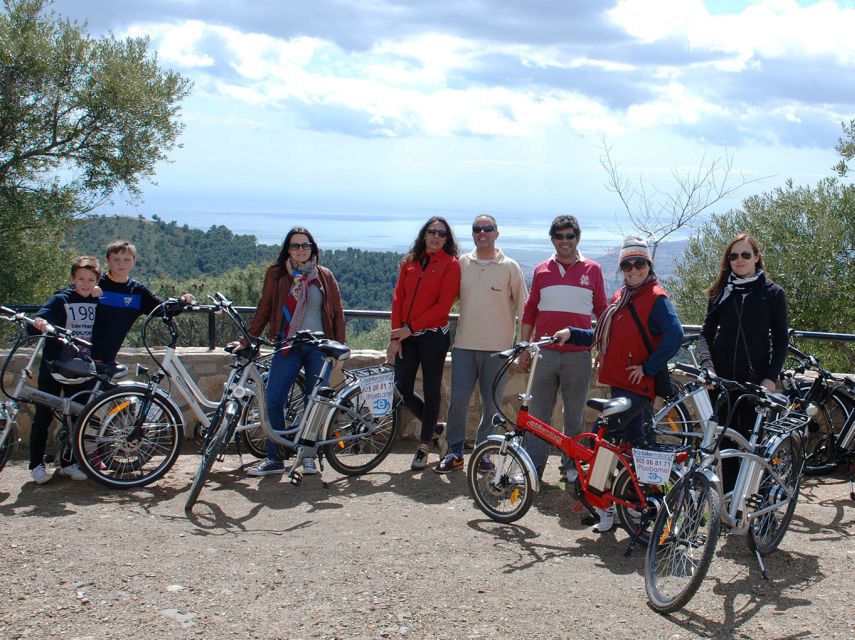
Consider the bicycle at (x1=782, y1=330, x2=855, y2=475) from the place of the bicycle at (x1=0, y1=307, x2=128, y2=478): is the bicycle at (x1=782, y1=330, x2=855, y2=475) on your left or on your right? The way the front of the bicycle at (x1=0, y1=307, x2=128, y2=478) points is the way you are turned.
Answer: on your left

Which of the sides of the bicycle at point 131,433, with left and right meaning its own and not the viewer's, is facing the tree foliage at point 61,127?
right

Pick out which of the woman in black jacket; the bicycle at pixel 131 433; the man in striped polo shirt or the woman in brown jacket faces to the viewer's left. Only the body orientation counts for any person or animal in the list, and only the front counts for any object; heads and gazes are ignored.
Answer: the bicycle

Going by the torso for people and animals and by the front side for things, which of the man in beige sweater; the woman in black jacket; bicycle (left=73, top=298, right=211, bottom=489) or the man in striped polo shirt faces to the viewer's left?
the bicycle

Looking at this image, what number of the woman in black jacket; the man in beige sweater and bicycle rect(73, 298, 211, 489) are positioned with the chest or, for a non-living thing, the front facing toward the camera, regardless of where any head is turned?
2

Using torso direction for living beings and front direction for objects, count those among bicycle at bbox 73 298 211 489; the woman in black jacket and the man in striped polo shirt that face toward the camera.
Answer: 2

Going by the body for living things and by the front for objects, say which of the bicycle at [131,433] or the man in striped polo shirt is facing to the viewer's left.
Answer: the bicycle

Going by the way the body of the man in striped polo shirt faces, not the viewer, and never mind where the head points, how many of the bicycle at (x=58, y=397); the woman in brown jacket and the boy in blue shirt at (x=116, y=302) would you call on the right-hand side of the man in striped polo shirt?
3

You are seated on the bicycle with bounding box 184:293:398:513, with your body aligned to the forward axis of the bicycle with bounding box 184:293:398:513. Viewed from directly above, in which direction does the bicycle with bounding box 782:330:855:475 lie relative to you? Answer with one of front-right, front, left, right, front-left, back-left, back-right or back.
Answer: back-left

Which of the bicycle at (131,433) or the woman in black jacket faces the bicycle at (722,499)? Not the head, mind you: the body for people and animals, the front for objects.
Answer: the woman in black jacket

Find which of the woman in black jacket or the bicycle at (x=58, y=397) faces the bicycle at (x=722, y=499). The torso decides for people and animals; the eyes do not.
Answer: the woman in black jacket

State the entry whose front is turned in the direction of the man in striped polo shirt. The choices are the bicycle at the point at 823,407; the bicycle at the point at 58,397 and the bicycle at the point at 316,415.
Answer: the bicycle at the point at 823,407

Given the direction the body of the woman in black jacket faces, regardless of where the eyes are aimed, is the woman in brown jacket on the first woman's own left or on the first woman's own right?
on the first woman's own right
